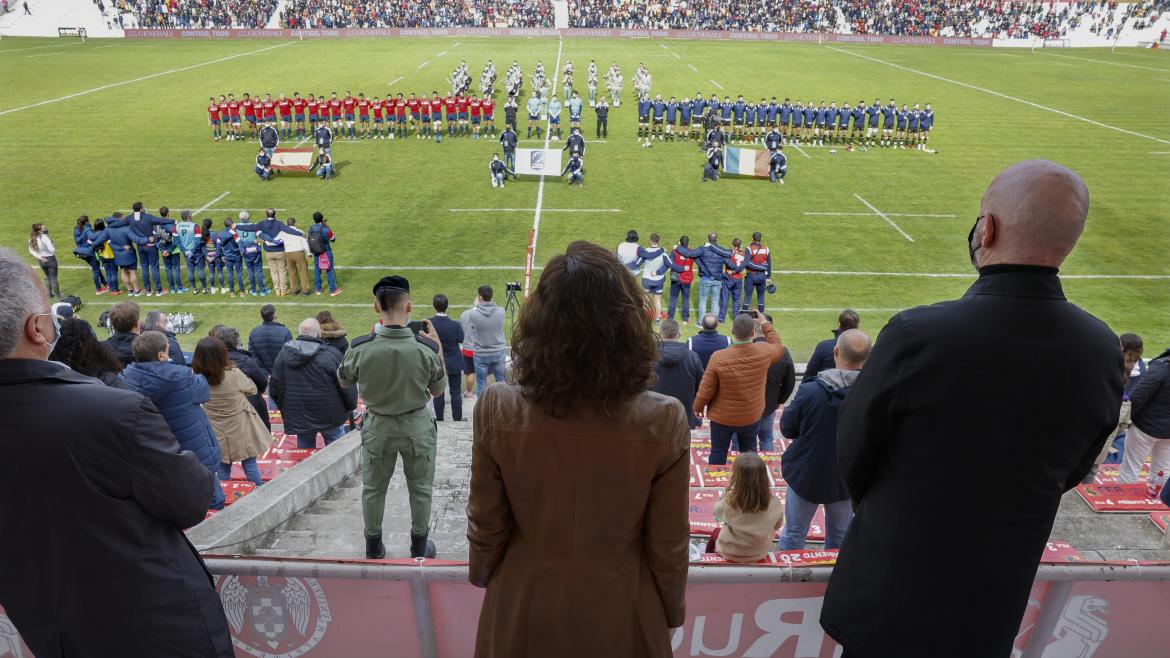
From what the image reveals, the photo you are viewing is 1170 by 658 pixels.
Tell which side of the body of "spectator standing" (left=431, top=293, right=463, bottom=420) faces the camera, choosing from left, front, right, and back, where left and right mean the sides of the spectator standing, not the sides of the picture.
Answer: back

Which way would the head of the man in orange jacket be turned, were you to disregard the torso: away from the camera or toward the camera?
away from the camera

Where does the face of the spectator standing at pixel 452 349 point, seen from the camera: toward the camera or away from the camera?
away from the camera

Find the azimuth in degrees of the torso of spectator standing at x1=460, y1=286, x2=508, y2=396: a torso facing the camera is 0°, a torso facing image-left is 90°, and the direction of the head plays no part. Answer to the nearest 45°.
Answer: approximately 180°

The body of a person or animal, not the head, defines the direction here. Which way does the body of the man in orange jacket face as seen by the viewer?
away from the camera

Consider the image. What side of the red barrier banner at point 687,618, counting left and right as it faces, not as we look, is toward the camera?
back

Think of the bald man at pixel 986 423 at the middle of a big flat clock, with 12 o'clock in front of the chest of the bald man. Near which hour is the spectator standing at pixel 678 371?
The spectator standing is roughly at 11 o'clock from the bald man.

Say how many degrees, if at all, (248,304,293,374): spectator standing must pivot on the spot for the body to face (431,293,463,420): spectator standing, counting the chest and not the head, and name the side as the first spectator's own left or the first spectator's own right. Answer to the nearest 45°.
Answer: approximately 90° to the first spectator's own right

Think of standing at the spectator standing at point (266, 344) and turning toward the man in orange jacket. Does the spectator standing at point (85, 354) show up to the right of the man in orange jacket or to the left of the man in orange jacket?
right

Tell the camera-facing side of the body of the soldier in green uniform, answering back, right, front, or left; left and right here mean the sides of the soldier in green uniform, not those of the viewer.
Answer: back

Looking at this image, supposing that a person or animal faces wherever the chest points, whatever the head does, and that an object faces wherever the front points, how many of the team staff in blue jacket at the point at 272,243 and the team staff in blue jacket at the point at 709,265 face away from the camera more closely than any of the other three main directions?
2
